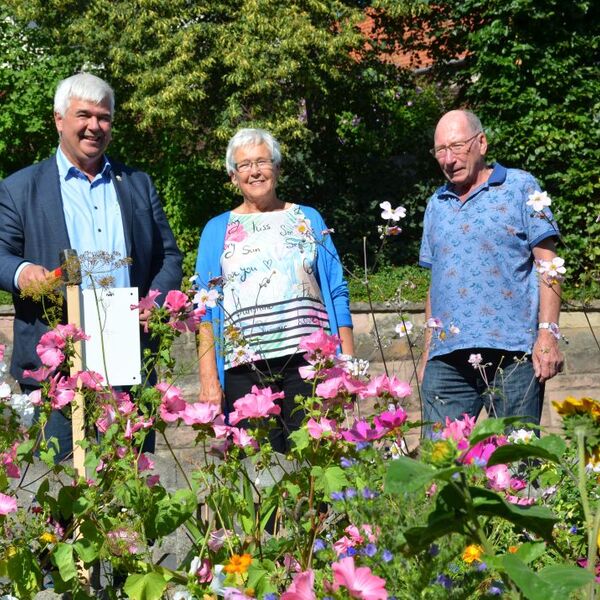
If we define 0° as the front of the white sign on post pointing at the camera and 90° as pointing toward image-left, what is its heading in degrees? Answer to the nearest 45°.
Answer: approximately 0°

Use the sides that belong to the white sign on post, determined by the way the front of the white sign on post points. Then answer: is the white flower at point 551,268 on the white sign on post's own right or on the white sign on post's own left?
on the white sign on post's own left

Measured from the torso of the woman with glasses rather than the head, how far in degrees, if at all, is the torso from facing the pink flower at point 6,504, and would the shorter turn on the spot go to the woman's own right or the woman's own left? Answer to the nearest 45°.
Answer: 0° — they already face it

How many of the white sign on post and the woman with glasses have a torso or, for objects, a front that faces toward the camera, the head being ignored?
2

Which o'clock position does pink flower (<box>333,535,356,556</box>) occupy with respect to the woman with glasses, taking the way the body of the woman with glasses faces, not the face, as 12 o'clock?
The pink flower is roughly at 12 o'clock from the woman with glasses.

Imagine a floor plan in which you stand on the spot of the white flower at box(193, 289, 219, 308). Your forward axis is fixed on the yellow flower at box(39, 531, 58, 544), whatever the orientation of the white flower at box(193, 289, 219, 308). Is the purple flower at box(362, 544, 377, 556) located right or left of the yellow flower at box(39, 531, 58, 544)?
left
